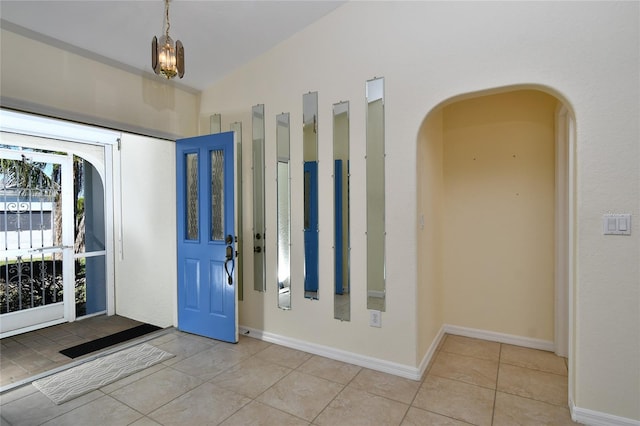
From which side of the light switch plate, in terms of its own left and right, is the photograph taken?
front

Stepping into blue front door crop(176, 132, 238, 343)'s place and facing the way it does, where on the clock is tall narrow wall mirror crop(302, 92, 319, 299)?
The tall narrow wall mirror is roughly at 9 o'clock from the blue front door.

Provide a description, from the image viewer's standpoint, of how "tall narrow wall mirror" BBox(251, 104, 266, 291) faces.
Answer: facing the viewer and to the left of the viewer

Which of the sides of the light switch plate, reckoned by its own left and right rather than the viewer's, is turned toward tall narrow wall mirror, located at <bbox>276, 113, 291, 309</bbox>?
right

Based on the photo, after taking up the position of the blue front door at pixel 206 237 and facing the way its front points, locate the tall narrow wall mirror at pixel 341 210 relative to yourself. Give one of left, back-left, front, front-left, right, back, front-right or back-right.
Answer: left

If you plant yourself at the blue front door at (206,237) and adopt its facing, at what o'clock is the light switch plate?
The light switch plate is roughly at 9 o'clock from the blue front door.

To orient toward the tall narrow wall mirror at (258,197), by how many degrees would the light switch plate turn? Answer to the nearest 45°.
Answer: approximately 90° to its right

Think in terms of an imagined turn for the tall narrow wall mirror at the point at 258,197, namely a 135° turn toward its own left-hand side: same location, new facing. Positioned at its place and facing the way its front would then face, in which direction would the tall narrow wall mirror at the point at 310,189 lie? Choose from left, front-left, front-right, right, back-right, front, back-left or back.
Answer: front-right

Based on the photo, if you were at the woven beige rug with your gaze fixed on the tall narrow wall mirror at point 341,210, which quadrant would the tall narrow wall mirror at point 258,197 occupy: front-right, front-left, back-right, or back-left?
front-left
